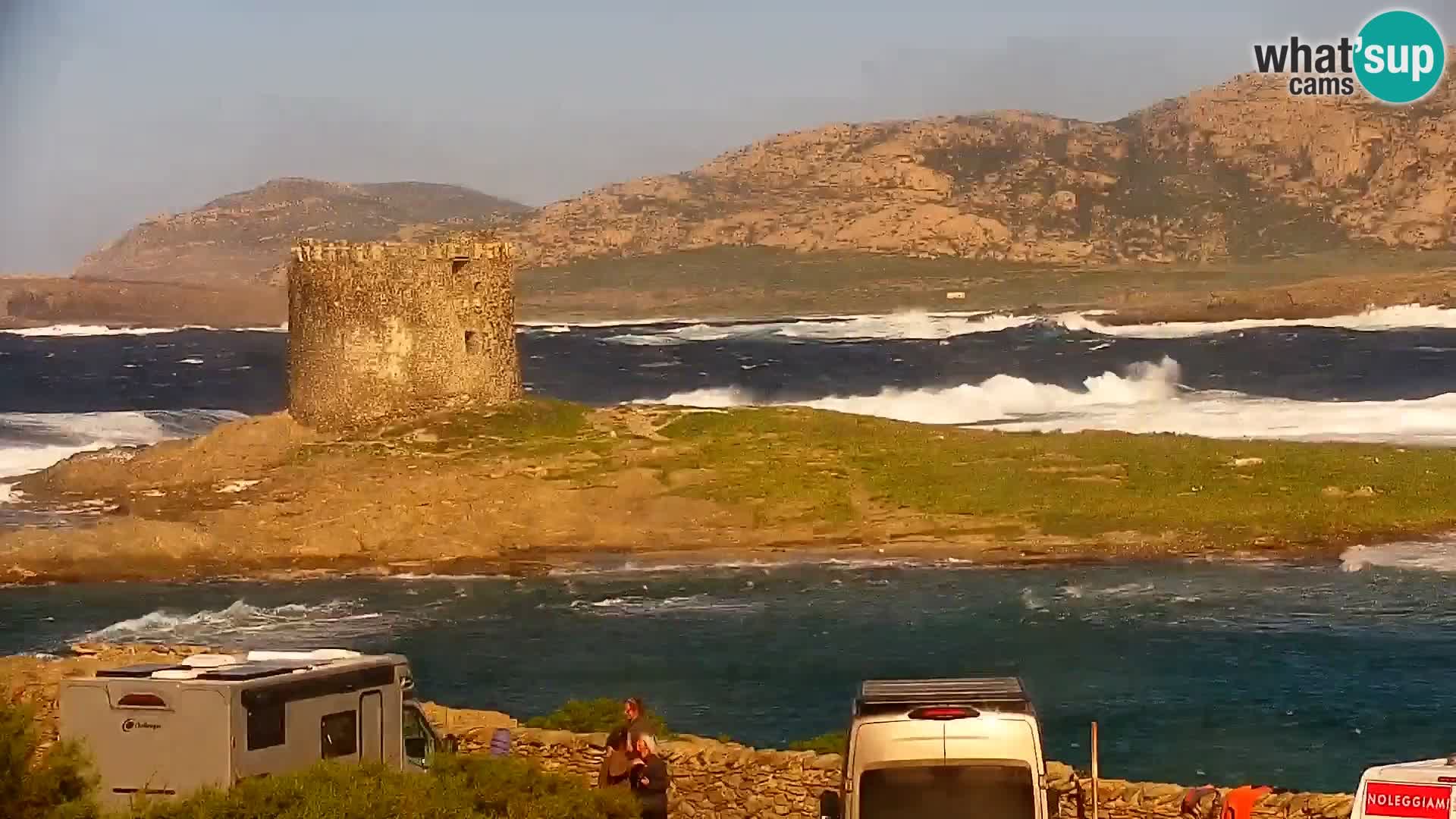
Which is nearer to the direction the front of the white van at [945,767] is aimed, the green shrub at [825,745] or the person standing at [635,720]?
the green shrub

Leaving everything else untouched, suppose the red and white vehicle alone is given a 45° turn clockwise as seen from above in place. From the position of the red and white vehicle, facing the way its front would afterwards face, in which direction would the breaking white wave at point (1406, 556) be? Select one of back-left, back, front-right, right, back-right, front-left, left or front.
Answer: front-left

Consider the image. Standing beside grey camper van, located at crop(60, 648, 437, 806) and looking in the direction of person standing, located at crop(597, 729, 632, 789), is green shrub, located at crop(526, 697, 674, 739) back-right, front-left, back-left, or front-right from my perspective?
front-left

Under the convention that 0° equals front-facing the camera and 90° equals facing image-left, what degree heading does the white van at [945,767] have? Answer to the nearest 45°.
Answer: approximately 180°

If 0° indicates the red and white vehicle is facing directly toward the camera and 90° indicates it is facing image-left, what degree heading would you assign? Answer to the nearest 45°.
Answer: approximately 180°

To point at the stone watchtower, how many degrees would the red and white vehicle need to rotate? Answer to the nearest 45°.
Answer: approximately 45° to its left

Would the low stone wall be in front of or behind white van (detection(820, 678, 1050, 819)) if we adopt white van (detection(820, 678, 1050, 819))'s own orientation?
in front

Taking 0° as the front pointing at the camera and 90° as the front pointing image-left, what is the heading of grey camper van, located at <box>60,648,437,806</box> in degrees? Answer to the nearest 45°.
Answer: approximately 225°

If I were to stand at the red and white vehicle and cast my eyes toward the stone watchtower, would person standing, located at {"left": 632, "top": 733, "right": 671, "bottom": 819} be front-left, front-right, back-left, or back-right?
front-left

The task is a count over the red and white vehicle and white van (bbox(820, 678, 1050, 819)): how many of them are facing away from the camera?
2

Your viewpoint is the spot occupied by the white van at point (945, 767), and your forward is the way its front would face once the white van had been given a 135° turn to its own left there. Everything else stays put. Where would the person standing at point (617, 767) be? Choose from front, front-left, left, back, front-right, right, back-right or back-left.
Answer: right

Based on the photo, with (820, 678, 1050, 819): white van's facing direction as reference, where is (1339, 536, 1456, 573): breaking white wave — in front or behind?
in front
